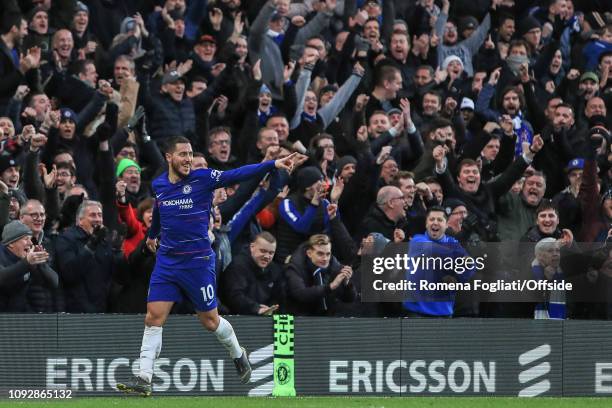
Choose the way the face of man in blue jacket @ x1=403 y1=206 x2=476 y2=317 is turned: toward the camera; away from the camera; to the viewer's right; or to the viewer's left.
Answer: toward the camera

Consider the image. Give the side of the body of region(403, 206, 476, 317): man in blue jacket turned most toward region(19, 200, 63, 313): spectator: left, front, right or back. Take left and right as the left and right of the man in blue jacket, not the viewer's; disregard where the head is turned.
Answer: right

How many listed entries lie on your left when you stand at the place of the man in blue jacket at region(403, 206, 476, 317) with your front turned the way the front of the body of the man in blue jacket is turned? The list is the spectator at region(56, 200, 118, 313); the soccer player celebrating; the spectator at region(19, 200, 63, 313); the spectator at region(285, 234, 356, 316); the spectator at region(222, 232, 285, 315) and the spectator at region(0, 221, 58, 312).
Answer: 0

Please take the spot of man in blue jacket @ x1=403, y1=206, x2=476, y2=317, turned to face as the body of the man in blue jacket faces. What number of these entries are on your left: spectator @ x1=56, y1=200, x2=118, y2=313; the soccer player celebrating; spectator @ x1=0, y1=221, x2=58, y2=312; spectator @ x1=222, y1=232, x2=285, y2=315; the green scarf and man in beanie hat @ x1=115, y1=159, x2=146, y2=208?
0

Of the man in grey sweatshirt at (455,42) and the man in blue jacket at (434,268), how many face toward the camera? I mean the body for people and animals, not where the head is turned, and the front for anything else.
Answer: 2

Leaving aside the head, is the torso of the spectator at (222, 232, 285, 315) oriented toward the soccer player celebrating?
no

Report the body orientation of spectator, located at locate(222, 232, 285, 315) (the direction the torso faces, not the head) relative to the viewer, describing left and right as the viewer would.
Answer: facing the viewer and to the right of the viewer

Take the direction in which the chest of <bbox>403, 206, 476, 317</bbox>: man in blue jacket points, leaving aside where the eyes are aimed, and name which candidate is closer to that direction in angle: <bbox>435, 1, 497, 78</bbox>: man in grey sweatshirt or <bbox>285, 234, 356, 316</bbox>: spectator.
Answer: the spectator

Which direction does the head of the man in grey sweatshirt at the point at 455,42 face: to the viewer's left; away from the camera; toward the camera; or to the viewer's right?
toward the camera

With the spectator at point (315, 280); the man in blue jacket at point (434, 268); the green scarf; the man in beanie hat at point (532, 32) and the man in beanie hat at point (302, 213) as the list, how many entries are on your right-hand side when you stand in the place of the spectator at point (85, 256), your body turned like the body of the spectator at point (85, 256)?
0

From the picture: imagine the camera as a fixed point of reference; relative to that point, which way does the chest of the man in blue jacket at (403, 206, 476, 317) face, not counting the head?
toward the camera

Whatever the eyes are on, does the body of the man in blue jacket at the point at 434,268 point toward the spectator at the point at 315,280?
no

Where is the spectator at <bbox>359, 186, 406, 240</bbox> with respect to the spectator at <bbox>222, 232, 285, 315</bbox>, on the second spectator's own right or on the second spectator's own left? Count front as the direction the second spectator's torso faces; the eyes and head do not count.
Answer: on the second spectator's own left

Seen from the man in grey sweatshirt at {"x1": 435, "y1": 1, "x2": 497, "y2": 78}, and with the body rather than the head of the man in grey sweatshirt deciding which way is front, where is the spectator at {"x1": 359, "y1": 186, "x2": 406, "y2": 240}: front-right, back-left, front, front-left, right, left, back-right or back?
front

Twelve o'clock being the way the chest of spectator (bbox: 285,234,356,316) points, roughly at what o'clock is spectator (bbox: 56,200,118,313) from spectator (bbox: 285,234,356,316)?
spectator (bbox: 56,200,118,313) is roughly at 4 o'clock from spectator (bbox: 285,234,356,316).
